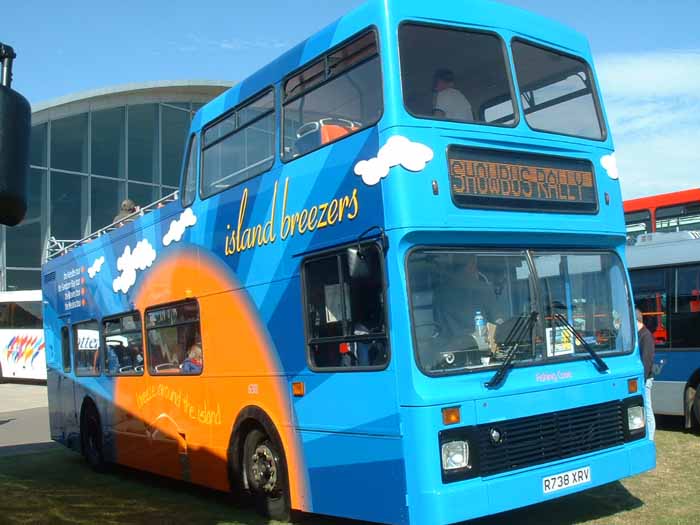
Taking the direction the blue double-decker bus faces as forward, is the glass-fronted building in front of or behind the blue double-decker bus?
behind

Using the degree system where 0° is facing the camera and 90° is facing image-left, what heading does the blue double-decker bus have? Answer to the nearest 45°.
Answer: approximately 315°

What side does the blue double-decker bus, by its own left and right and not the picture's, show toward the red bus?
left

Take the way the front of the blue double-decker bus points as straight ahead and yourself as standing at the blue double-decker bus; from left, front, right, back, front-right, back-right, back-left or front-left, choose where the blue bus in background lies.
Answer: left

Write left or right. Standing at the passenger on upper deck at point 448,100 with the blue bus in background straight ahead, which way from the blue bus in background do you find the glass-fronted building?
left
